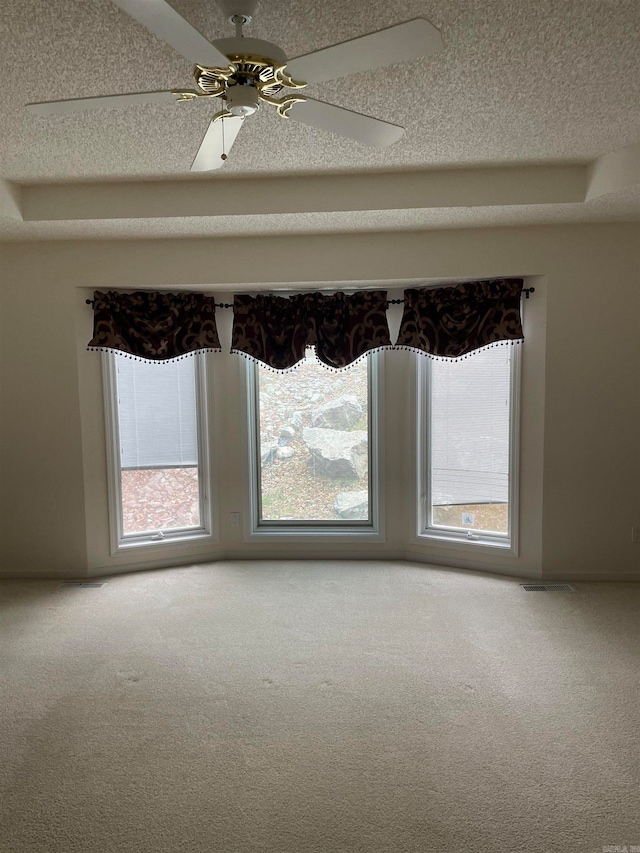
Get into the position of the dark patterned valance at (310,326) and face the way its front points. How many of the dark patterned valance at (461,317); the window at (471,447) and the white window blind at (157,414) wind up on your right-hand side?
1

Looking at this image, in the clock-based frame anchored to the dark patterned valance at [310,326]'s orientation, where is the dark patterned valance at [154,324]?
the dark patterned valance at [154,324] is roughly at 3 o'clock from the dark patterned valance at [310,326].

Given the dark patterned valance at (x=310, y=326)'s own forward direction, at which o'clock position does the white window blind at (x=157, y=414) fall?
The white window blind is roughly at 3 o'clock from the dark patterned valance.

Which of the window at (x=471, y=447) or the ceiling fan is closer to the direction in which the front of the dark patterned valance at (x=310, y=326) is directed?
the ceiling fan

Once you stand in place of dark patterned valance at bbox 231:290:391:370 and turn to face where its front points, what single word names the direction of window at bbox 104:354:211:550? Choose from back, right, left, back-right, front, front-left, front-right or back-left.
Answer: right

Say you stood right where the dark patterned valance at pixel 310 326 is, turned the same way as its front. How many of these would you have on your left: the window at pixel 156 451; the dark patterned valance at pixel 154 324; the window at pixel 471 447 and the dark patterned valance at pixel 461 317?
2

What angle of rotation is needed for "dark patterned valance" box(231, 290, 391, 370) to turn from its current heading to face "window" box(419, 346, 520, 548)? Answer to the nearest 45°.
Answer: approximately 90° to its left

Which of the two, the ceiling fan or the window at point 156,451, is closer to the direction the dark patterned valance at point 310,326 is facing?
the ceiling fan

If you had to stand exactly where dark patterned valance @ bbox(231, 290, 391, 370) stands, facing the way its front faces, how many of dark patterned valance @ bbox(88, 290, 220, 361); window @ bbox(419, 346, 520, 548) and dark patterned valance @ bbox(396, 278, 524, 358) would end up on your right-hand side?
1

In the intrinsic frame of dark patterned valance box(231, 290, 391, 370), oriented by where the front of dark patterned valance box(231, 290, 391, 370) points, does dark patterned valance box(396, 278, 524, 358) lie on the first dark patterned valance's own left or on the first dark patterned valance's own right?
on the first dark patterned valance's own left

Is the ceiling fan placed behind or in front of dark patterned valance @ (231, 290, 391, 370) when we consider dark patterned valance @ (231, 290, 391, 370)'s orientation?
in front

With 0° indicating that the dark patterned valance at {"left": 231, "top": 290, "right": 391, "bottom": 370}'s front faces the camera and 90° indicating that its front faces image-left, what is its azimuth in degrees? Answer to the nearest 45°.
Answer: approximately 0°
